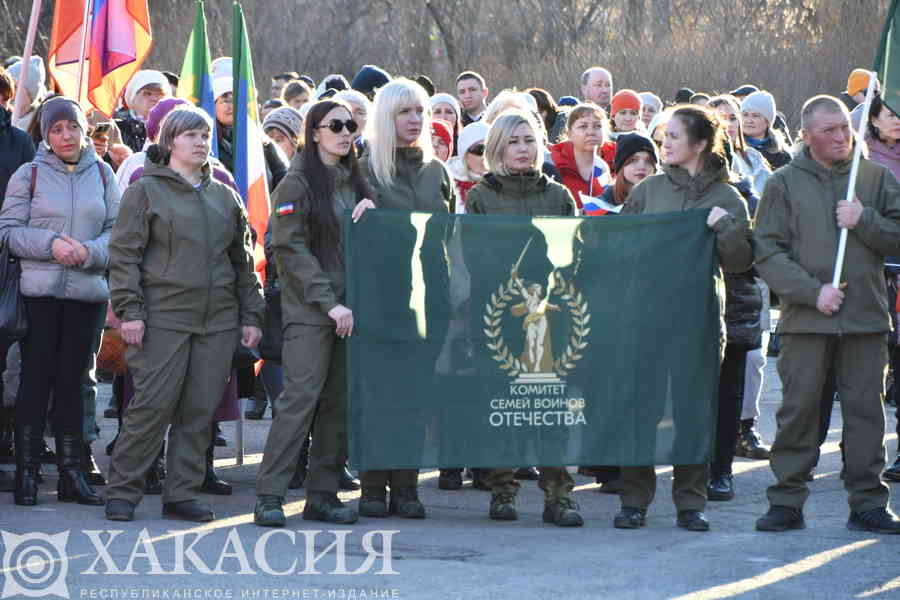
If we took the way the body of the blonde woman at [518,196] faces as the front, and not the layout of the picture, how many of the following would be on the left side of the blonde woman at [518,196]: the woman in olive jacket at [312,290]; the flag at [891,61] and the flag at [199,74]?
1

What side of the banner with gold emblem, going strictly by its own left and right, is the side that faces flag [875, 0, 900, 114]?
left

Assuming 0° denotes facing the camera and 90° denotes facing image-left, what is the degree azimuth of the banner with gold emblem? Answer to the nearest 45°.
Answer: approximately 0°

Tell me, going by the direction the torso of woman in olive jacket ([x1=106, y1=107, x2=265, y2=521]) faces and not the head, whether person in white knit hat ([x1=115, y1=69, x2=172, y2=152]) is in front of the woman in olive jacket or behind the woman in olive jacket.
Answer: behind

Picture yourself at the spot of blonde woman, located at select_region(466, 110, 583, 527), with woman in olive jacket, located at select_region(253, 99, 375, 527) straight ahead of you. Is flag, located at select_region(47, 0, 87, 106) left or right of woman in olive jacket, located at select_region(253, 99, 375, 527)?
right

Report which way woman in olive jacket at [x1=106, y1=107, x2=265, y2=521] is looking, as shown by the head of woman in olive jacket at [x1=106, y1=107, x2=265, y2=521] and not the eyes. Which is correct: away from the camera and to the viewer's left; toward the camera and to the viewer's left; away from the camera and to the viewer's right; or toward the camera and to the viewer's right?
toward the camera and to the viewer's right

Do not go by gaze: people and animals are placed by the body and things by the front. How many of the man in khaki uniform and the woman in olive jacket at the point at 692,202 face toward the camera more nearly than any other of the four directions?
2

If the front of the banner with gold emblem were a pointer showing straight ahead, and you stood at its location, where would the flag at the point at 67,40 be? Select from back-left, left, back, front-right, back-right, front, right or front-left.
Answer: back-right
